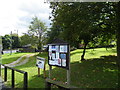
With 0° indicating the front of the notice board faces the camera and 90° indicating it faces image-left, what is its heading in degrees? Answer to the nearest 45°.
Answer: approximately 45°

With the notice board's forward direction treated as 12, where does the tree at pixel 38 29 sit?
The tree is roughly at 4 o'clock from the notice board.
